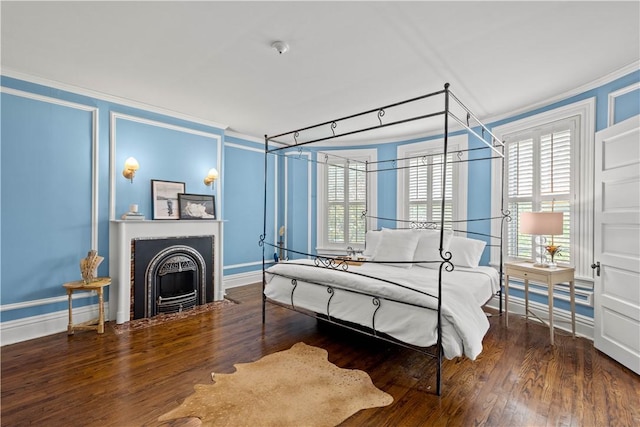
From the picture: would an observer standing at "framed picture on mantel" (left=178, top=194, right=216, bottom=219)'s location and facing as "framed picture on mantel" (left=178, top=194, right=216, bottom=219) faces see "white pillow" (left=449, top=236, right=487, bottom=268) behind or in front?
in front

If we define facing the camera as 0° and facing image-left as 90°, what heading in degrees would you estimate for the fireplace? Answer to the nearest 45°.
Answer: approximately 315°

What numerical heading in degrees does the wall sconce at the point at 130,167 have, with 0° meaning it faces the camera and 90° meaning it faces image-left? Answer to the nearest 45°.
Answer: approximately 315°

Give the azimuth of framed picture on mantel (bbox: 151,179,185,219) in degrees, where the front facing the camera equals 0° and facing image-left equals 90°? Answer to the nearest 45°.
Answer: approximately 315°

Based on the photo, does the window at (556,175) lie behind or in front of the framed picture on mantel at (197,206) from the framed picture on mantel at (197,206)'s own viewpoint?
in front

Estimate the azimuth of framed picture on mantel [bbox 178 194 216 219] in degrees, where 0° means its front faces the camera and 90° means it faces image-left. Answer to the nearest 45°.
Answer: approximately 315°

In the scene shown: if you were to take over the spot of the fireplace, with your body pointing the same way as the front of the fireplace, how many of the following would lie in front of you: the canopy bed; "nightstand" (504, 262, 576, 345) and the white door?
3

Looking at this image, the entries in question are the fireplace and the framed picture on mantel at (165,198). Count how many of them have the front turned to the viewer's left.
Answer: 0

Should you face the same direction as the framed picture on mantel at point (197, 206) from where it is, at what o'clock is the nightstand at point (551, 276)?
The nightstand is roughly at 12 o'clock from the framed picture on mantel.

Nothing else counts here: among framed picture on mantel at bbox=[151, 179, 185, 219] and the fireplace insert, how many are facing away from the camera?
0
